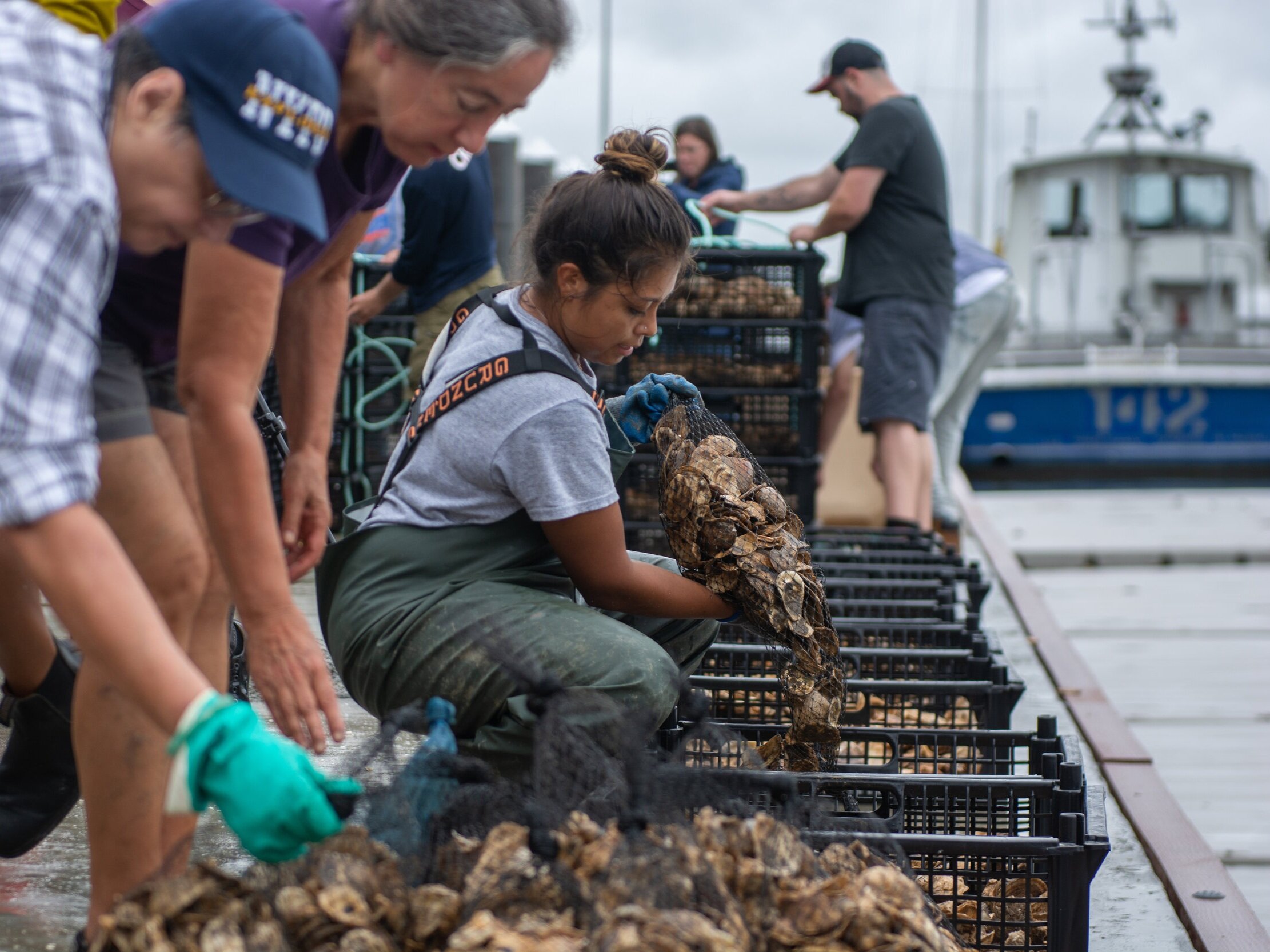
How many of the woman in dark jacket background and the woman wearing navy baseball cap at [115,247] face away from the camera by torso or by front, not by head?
0

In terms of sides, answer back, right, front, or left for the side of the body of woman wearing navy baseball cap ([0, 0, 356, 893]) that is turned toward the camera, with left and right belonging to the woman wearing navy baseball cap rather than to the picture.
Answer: right

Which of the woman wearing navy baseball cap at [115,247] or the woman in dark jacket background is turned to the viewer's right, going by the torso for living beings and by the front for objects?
the woman wearing navy baseball cap

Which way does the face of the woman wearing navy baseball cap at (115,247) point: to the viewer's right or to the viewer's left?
to the viewer's right

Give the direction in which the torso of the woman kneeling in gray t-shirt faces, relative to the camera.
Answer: to the viewer's right

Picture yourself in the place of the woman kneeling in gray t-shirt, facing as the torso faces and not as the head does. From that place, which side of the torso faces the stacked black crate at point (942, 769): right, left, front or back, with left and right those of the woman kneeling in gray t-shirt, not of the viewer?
front

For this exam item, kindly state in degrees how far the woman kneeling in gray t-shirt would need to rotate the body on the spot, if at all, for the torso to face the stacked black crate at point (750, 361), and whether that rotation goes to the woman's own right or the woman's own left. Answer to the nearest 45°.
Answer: approximately 90° to the woman's own left

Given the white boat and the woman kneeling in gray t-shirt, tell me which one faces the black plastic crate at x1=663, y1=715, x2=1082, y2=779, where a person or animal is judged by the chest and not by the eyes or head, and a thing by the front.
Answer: the woman kneeling in gray t-shirt
